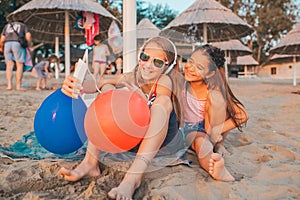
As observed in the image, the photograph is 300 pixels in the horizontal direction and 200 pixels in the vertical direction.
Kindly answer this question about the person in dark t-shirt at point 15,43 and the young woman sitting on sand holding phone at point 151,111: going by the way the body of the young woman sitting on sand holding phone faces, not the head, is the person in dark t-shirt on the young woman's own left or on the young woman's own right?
on the young woman's own right
